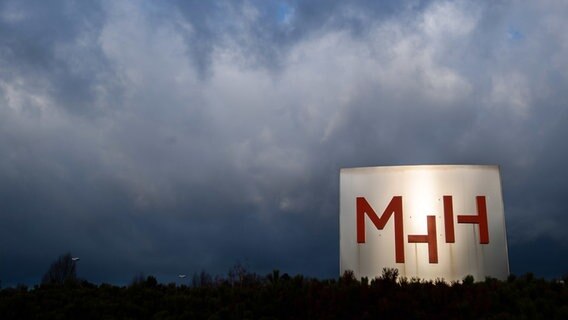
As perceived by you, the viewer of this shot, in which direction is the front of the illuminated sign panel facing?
facing the viewer
